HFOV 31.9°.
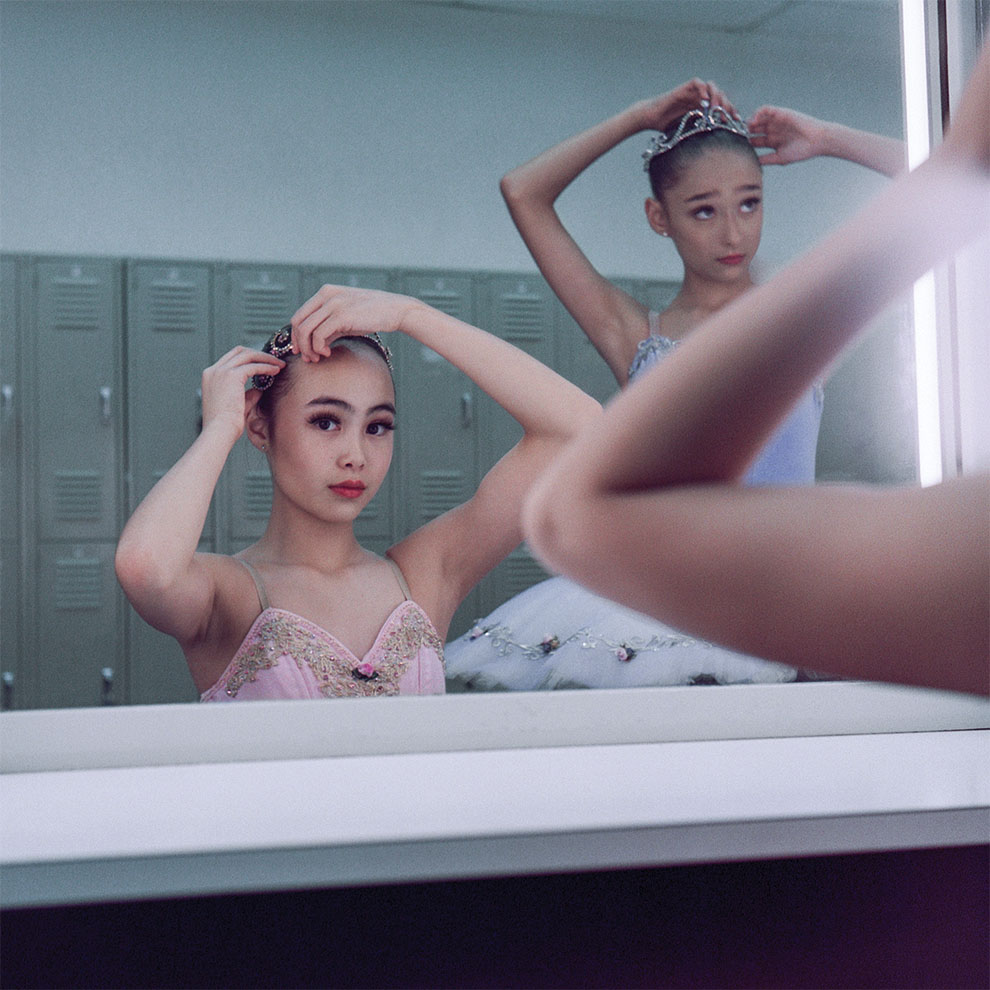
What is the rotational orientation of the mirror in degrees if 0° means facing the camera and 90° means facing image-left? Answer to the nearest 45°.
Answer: approximately 0°
